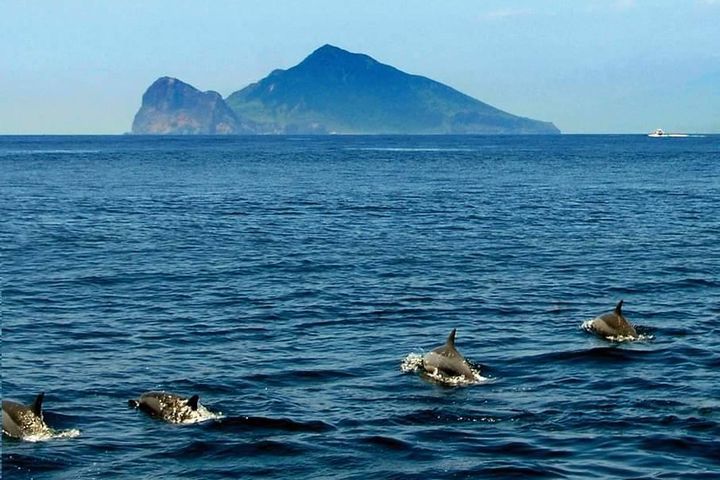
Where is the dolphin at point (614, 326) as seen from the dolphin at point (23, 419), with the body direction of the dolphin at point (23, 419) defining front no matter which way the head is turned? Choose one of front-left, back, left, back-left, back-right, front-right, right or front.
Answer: back

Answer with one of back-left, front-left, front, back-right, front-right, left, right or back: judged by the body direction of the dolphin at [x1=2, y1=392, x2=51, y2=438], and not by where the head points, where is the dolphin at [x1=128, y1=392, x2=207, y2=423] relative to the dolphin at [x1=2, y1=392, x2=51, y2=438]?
back

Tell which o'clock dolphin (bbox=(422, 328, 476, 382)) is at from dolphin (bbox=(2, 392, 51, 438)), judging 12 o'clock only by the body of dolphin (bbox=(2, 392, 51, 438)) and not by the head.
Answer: dolphin (bbox=(422, 328, 476, 382)) is roughly at 6 o'clock from dolphin (bbox=(2, 392, 51, 438)).

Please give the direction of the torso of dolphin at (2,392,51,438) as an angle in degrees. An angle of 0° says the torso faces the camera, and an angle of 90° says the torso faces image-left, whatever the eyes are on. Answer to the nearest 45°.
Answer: approximately 90°

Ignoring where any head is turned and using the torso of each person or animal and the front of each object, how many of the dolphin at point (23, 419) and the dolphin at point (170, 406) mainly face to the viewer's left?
2

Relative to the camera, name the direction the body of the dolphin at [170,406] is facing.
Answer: to the viewer's left

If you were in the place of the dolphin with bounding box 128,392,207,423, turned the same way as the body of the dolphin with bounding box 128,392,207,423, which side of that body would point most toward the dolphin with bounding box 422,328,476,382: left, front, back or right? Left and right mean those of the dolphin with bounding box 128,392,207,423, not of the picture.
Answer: back
